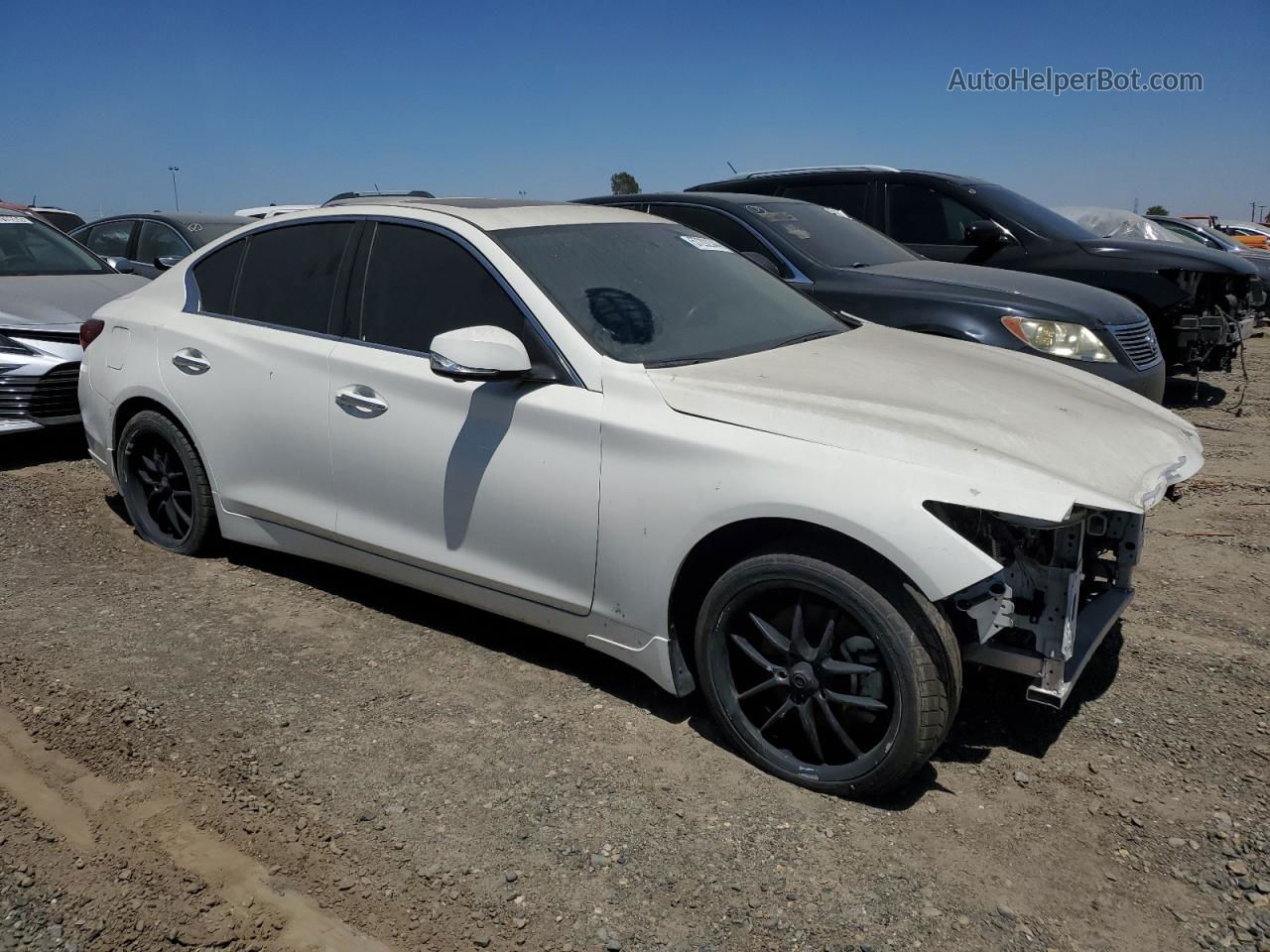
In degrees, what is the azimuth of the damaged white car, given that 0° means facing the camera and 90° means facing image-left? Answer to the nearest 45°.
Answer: approximately 315°

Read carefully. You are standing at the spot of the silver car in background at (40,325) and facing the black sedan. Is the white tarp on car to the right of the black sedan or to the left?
left

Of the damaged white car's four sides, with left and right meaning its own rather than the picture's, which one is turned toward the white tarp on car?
left

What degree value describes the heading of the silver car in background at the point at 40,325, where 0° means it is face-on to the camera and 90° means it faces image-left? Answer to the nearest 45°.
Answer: approximately 315°

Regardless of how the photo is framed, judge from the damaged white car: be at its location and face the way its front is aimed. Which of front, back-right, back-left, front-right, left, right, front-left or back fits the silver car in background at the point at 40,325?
back

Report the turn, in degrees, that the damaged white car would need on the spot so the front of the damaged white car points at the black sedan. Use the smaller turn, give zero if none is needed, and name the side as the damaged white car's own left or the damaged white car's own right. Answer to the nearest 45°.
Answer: approximately 90° to the damaged white car's own left

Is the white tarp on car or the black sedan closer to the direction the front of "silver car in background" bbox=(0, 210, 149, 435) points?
the black sedan

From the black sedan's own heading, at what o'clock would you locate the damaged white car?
The damaged white car is roughly at 2 o'clock from the black sedan.
